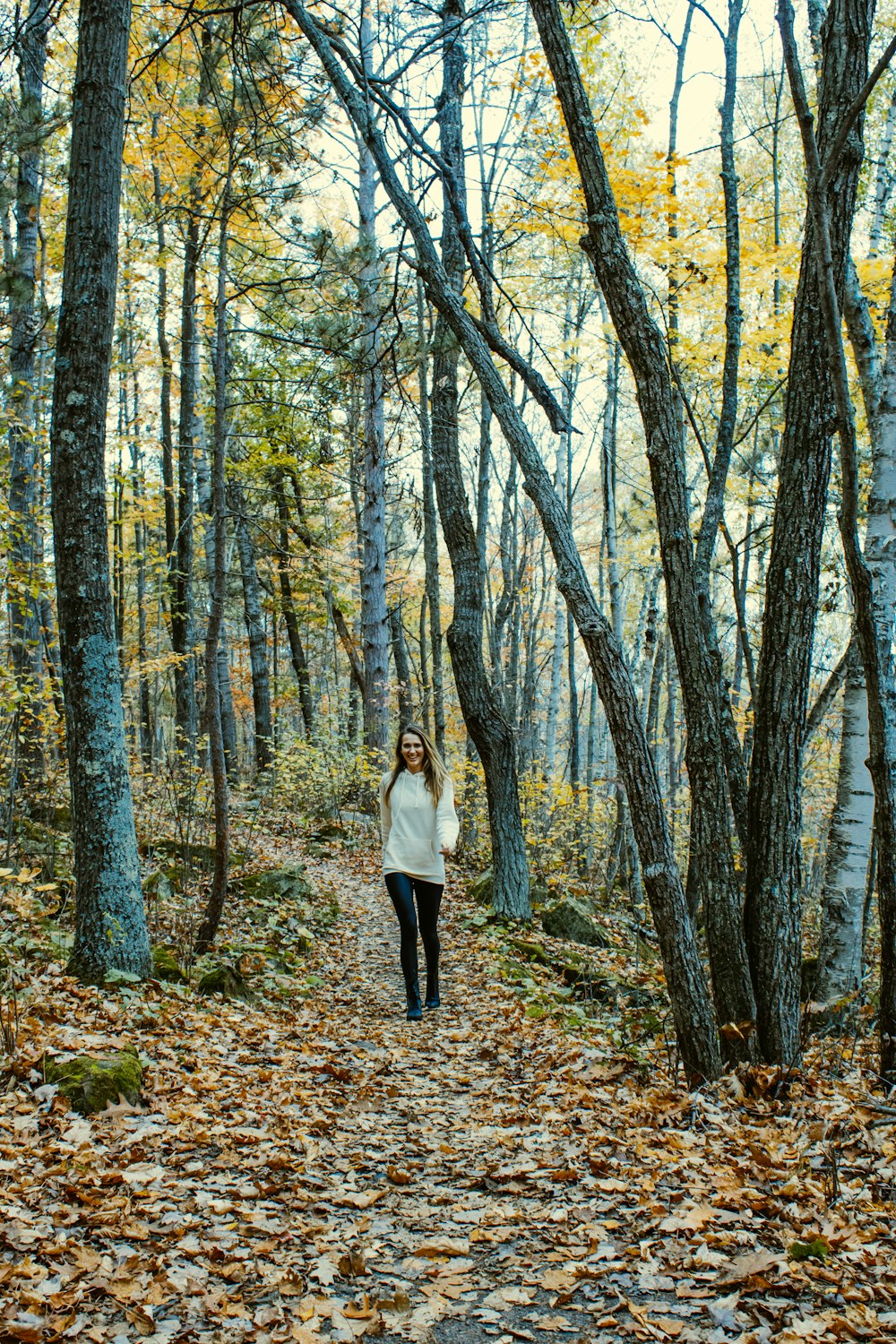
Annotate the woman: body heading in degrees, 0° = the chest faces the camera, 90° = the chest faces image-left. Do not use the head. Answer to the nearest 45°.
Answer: approximately 0°

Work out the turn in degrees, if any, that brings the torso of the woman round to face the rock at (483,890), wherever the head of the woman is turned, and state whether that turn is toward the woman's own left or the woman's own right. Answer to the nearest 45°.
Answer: approximately 180°

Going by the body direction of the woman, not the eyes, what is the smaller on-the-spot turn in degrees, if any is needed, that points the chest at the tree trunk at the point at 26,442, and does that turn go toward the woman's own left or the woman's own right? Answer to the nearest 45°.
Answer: approximately 135° to the woman's own right

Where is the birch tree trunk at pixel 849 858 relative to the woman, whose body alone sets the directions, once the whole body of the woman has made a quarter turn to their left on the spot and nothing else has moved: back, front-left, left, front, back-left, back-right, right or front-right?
front

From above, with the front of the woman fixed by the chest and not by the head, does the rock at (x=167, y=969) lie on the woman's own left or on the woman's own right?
on the woman's own right

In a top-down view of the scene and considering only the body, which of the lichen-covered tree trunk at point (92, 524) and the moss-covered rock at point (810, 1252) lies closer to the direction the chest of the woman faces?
the moss-covered rock

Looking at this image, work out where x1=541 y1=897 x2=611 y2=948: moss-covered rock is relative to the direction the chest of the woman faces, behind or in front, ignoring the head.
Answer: behind

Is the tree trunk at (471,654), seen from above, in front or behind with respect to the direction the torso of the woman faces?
behind

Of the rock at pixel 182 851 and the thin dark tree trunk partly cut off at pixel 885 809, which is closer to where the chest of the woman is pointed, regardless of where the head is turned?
the thin dark tree trunk partly cut off

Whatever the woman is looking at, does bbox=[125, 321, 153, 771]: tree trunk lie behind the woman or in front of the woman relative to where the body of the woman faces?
behind

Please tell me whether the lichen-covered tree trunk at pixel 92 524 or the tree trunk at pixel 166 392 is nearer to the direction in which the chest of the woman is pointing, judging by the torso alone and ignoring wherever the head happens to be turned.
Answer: the lichen-covered tree trunk
